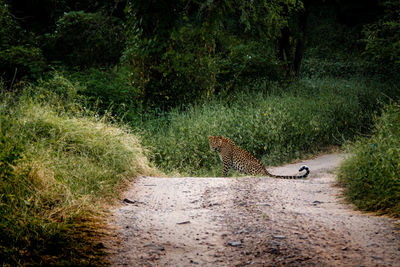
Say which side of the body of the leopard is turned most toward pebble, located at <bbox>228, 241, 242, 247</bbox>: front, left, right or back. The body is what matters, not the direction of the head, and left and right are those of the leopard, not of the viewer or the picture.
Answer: left

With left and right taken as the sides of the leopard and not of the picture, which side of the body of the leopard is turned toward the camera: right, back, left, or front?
left
